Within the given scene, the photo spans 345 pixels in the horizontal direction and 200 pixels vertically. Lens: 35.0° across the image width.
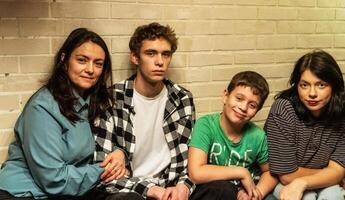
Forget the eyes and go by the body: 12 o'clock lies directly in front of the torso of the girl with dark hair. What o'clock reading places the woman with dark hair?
The woman with dark hair is roughly at 2 o'clock from the girl with dark hair.

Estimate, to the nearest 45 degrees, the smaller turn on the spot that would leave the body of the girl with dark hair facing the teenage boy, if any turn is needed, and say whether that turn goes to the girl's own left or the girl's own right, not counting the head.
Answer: approximately 90° to the girl's own right

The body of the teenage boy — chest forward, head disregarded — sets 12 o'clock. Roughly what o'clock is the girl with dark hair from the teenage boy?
The girl with dark hair is roughly at 9 o'clock from the teenage boy.

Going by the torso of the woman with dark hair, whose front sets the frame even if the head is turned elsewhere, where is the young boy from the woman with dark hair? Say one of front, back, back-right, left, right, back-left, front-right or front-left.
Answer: front-left

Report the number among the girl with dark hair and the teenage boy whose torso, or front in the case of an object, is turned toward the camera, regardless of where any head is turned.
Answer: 2

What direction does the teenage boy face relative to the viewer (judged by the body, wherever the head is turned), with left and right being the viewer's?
facing the viewer

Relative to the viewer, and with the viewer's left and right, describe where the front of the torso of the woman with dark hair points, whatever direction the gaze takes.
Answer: facing the viewer and to the right of the viewer
